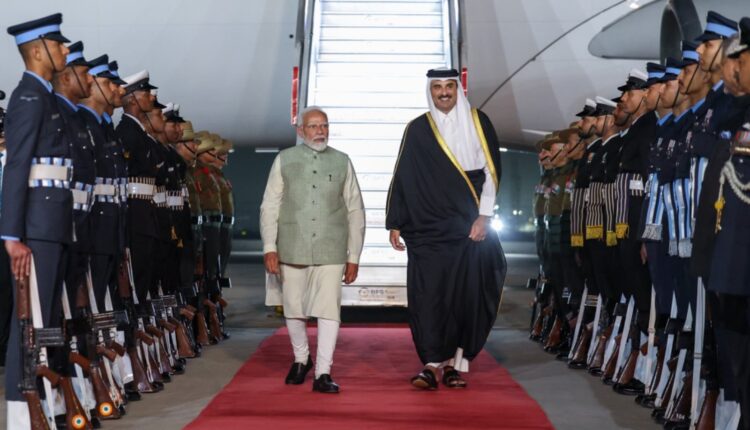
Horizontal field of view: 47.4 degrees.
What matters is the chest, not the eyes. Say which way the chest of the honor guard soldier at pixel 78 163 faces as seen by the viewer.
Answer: to the viewer's right

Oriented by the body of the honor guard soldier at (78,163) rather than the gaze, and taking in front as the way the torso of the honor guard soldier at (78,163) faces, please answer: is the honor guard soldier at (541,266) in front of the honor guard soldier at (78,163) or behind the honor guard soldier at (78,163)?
in front

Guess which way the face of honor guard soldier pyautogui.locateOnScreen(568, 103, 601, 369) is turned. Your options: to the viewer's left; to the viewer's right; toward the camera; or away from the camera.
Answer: to the viewer's left

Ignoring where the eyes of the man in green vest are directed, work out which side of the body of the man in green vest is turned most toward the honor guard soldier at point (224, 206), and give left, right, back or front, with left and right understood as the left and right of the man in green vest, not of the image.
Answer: back

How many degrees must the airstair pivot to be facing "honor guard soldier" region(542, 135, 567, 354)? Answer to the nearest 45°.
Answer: approximately 45° to its left

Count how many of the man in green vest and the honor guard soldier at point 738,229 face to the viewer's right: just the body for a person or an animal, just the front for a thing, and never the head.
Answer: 0

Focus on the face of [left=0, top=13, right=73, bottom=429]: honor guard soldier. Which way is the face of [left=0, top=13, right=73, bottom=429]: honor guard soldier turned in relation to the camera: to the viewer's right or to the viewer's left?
to the viewer's right

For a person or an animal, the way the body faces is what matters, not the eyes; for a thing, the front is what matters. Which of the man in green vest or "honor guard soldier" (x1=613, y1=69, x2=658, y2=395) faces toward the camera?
the man in green vest

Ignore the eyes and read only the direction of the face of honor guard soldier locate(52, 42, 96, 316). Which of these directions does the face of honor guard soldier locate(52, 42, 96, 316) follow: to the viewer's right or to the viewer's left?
to the viewer's right

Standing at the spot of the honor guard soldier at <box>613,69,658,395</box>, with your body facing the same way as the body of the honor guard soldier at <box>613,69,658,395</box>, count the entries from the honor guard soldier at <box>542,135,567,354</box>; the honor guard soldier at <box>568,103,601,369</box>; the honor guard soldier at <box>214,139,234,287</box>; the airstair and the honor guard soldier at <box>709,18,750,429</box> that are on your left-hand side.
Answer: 1

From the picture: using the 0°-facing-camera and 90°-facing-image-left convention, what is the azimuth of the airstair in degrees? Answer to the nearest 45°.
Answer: approximately 0°

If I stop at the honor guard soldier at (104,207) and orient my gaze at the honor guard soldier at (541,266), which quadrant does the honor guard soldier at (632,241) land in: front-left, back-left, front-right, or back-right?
front-right

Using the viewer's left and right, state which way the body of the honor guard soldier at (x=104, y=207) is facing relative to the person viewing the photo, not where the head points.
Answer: facing to the right of the viewer

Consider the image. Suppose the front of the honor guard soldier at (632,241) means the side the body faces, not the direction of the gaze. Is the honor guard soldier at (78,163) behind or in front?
in front

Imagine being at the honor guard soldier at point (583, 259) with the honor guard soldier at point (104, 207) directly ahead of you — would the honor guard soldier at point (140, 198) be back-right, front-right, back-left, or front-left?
front-right

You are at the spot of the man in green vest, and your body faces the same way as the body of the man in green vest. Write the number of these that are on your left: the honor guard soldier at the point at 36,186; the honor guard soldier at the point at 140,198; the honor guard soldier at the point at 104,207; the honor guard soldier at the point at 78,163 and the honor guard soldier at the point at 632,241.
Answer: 1

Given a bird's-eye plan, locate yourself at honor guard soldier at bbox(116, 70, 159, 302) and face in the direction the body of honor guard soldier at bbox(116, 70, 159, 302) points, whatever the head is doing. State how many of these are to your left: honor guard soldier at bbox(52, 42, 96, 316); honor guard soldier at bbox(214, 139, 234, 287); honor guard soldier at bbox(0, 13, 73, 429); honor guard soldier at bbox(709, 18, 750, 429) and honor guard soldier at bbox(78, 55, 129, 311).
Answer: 1

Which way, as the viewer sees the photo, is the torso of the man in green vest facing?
toward the camera

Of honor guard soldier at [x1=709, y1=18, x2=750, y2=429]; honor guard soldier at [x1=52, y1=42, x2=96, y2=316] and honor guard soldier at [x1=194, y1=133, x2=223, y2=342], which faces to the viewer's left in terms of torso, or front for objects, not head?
honor guard soldier at [x1=709, y1=18, x2=750, y2=429]

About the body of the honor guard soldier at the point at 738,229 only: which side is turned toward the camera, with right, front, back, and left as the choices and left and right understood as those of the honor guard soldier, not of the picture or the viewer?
left

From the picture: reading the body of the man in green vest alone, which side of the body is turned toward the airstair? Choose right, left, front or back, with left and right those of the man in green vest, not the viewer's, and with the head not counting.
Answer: back

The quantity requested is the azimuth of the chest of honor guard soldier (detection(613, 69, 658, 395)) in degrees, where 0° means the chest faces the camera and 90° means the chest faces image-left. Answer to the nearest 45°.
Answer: approximately 90°

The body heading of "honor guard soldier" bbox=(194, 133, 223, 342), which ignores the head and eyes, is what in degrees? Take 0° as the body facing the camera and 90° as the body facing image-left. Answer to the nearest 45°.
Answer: approximately 270°
